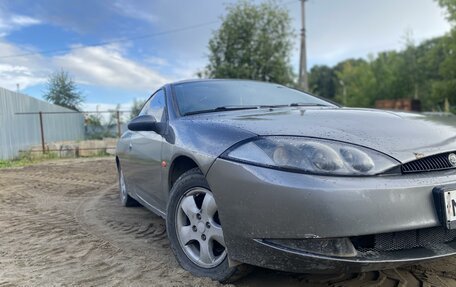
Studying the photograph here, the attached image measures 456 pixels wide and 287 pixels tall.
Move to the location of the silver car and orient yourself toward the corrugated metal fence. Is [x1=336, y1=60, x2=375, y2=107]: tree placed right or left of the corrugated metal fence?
right

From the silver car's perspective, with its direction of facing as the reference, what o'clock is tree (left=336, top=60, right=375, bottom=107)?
The tree is roughly at 8 o'clock from the silver car.

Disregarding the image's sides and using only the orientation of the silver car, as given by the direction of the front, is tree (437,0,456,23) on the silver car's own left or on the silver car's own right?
on the silver car's own left

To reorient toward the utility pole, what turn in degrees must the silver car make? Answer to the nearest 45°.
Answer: approximately 135° to its left

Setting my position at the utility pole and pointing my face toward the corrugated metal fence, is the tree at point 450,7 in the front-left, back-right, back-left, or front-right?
back-left

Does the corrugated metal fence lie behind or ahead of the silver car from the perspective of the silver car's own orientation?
behind

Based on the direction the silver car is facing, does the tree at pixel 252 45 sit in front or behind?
behind
